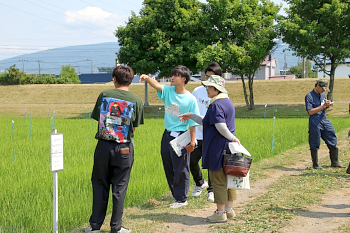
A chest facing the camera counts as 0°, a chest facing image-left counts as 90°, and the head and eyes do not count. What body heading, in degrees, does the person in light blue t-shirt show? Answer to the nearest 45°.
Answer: approximately 45°

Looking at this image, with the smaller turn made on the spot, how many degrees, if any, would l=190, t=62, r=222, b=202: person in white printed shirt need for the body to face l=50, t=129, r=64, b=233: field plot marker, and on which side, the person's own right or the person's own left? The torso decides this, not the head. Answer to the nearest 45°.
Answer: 0° — they already face it

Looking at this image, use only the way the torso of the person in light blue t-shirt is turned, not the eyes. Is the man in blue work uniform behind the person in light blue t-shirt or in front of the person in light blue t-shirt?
behind

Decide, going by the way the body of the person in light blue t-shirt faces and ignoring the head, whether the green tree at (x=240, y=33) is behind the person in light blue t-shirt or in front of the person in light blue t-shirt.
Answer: behind

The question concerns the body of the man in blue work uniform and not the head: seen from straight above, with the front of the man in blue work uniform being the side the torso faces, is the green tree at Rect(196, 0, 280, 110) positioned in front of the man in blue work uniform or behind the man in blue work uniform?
behind

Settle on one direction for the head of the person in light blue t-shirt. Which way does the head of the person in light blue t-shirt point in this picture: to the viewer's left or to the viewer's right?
to the viewer's left

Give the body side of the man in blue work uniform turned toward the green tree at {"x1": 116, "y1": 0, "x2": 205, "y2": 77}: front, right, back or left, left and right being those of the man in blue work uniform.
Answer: back

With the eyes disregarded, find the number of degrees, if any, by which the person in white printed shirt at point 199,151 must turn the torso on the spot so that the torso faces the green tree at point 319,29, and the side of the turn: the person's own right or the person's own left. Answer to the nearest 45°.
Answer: approximately 135° to the person's own right

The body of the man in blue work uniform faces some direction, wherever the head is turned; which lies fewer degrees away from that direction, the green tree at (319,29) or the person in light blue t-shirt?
the person in light blue t-shirt

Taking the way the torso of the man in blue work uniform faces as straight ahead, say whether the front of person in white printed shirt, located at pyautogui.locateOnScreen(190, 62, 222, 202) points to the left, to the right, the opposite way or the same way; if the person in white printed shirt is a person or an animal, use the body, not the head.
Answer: to the right

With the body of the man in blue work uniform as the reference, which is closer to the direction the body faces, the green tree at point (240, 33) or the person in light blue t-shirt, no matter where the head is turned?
the person in light blue t-shirt

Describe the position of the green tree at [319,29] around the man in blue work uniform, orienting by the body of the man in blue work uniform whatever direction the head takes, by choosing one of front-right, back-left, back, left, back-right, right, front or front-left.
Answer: back-left
